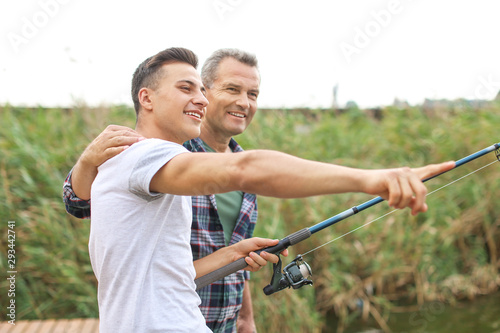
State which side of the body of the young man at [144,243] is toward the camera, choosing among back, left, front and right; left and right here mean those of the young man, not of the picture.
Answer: right

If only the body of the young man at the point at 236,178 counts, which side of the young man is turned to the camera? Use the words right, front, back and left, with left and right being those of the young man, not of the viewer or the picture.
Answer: right
